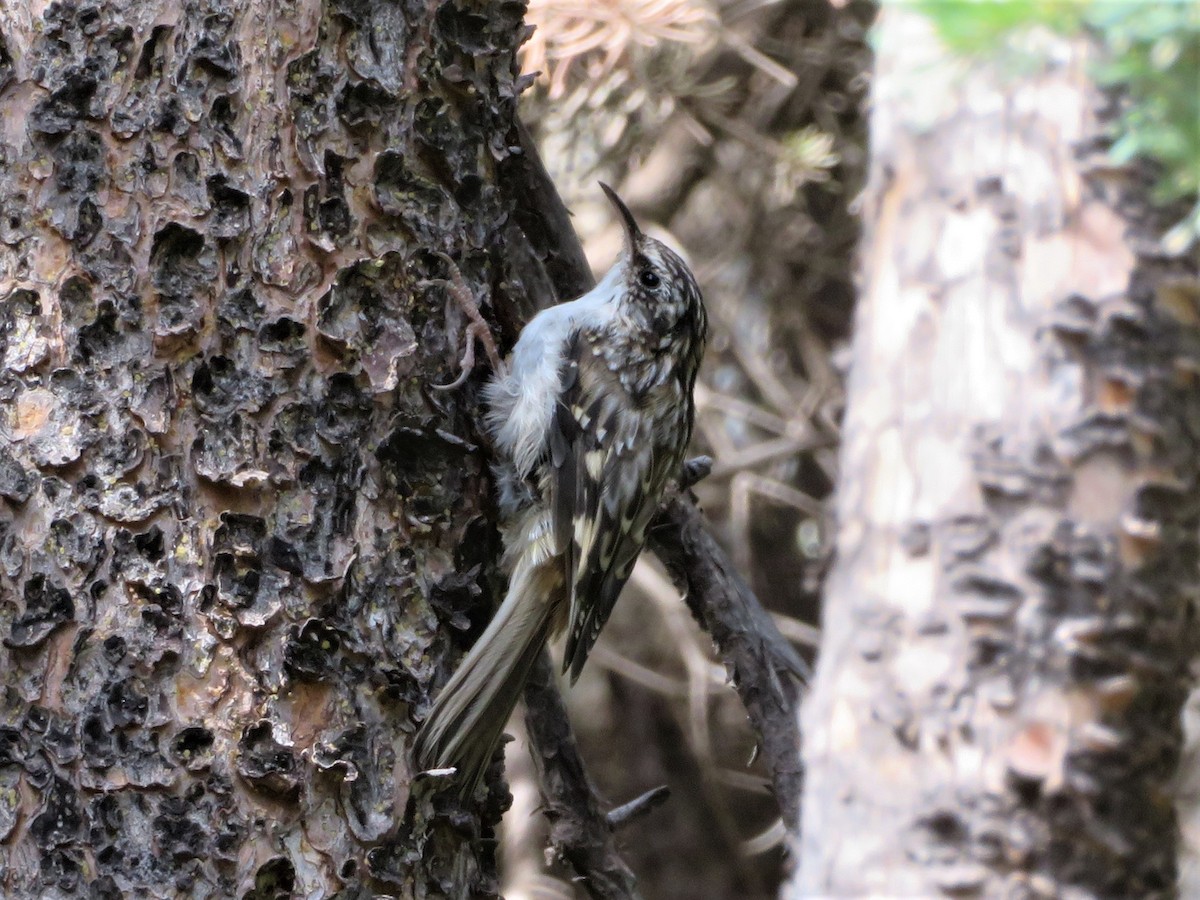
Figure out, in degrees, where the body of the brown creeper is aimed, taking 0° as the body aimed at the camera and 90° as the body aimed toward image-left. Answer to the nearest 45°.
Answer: approximately 90°

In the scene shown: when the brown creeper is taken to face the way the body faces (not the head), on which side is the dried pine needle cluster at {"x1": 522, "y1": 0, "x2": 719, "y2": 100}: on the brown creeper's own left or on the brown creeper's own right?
on the brown creeper's own right
